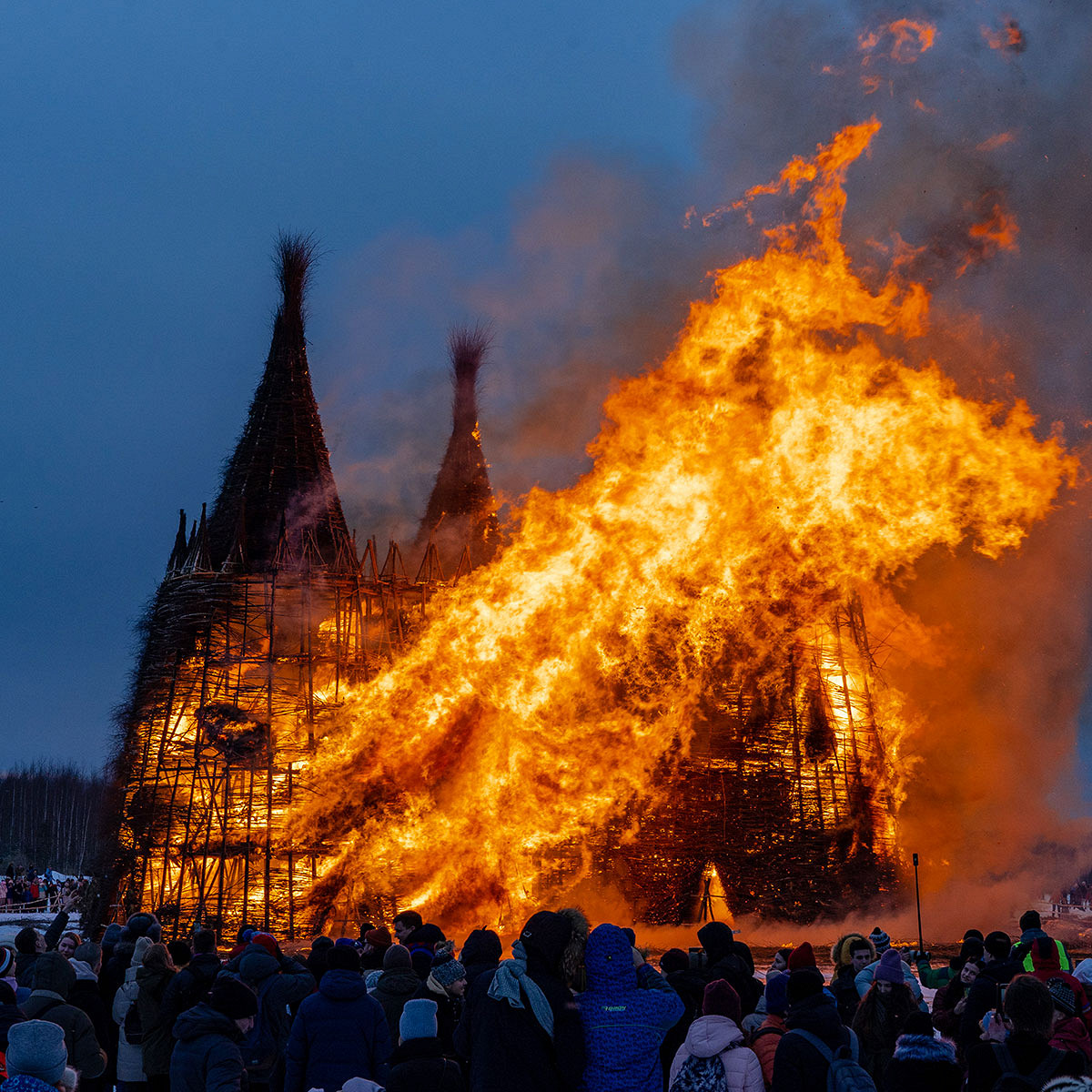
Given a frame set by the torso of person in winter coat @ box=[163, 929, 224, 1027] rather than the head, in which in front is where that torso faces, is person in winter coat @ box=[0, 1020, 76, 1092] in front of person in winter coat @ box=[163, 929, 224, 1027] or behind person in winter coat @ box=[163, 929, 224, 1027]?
behind

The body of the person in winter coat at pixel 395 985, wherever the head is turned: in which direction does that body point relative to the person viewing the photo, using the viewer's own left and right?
facing away from the viewer

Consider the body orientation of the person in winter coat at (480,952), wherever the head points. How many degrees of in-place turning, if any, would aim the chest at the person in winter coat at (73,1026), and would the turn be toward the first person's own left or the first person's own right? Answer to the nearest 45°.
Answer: approximately 90° to the first person's own left

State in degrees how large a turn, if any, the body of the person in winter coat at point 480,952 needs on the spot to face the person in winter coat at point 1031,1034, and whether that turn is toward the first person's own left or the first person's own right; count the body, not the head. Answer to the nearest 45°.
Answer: approximately 135° to the first person's own right

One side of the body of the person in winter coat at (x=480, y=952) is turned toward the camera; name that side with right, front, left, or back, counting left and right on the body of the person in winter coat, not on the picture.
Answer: back

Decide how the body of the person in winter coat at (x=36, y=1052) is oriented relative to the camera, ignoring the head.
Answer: away from the camera

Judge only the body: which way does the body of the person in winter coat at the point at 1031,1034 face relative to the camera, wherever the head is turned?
away from the camera

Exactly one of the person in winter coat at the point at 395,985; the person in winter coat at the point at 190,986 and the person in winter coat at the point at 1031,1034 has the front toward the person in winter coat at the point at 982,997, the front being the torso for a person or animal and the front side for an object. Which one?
the person in winter coat at the point at 1031,1034

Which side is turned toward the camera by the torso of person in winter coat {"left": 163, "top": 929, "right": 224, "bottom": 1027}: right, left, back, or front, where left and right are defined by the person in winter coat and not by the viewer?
back

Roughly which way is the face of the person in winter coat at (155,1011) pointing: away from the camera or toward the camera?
away from the camera

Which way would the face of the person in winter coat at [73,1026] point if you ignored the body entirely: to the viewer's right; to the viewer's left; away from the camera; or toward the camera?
away from the camera

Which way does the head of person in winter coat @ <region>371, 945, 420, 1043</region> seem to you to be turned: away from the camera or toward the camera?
away from the camera

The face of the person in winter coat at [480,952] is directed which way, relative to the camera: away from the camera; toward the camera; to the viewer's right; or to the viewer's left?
away from the camera

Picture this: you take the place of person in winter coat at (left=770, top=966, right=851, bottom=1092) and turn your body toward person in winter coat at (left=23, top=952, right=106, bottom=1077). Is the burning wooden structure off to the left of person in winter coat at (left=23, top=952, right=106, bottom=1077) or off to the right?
right
